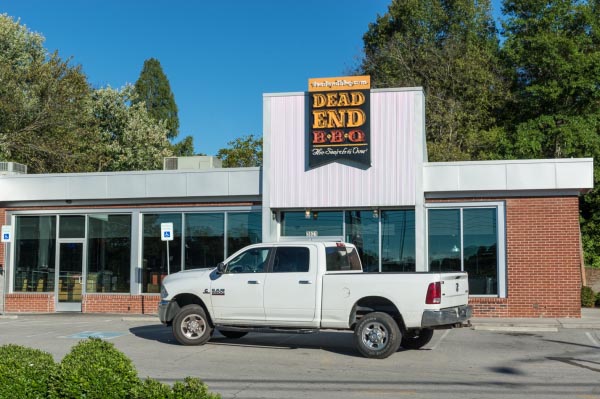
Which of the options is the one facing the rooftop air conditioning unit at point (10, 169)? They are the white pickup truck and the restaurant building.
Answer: the white pickup truck

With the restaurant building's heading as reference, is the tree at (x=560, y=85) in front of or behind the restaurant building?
behind

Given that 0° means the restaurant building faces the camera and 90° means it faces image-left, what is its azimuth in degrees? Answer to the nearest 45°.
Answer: approximately 0°

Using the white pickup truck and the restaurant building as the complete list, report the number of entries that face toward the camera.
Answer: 1

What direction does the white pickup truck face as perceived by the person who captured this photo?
facing away from the viewer and to the left of the viewer

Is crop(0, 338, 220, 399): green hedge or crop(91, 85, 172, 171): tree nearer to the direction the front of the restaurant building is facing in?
the green hedge

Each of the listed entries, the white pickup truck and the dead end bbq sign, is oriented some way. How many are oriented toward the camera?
1

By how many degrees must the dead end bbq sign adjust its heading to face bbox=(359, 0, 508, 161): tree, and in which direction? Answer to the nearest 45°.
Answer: approximately 180°

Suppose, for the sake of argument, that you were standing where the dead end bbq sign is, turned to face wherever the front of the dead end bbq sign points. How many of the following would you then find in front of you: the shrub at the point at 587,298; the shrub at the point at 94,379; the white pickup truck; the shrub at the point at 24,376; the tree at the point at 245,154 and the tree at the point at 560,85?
3

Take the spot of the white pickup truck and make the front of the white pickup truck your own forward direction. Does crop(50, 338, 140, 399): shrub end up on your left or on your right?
on your left
